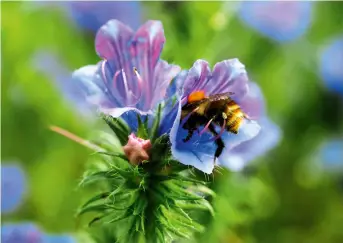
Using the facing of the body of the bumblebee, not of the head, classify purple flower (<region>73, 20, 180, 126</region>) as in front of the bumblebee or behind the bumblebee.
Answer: in front

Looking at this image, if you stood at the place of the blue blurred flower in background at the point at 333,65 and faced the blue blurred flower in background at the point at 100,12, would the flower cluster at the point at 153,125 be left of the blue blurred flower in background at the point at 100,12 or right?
left

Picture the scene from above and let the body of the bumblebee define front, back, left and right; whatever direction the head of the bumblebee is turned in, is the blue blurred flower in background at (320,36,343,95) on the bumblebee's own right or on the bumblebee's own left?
on the bumblebee's own right

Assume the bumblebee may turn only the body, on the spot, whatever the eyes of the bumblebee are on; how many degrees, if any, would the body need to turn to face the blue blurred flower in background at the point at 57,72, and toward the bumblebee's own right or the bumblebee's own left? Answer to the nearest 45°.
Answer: approximately 45° to the bumblebee's own right

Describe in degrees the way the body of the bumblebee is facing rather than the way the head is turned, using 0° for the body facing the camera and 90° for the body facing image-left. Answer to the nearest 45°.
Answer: approximately 90°
